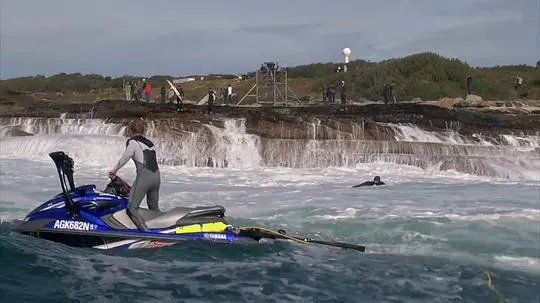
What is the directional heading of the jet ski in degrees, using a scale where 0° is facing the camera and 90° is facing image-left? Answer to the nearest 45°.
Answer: approximately 90°

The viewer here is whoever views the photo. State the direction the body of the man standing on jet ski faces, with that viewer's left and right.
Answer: facing away from the viewer and to the left of the viewer
